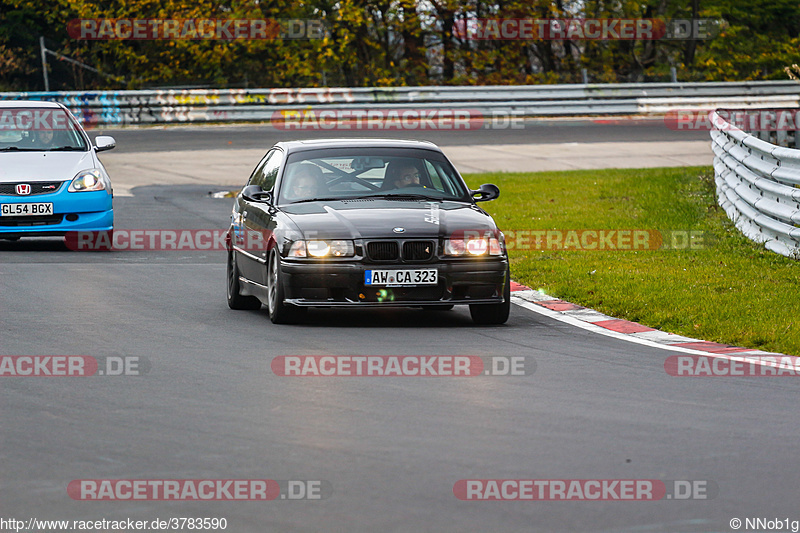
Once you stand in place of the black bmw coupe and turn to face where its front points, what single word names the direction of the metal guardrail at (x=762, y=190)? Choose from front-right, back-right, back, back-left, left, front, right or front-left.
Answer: back-left

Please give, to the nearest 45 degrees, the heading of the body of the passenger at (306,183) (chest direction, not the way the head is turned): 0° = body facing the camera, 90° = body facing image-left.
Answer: approximately 0°

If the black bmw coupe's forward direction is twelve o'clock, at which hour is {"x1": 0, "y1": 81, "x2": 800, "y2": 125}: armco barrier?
The armco barrier is roughly at 6 o'clock from the black bmw coupe.

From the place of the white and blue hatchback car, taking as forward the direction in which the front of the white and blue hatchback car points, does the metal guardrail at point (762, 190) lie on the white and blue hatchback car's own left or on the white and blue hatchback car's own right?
on the white and blue hatchback car's own left

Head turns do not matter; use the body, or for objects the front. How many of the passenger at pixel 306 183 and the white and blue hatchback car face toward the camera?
2

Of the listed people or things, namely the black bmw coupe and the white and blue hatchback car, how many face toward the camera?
2
